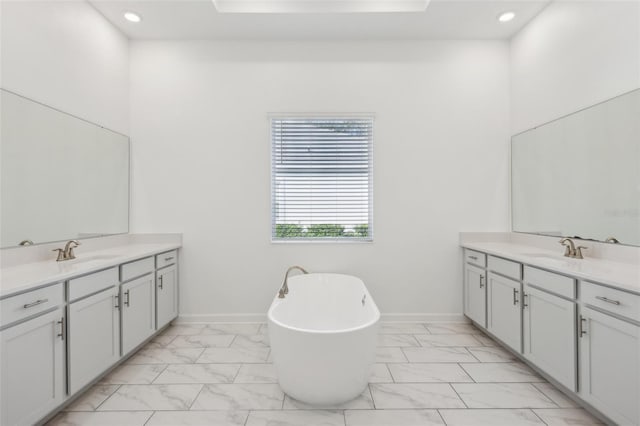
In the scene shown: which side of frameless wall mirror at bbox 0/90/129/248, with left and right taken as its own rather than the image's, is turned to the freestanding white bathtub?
front

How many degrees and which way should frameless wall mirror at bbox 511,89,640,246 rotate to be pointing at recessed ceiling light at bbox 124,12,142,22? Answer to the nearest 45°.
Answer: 0° — it already faces it

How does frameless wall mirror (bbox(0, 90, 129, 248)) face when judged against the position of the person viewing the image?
facing the viewer and to the right of the viewer

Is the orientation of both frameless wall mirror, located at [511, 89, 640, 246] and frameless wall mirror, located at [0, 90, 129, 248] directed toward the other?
yes

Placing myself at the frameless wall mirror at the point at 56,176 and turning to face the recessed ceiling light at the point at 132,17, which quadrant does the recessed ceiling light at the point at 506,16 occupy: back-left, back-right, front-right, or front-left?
front-right

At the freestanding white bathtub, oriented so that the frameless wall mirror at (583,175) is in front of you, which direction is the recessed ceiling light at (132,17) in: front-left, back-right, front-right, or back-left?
back-left

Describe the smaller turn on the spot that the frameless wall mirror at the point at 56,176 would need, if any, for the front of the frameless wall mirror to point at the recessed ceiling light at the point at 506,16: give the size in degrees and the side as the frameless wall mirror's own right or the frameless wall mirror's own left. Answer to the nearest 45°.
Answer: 0° — it already faces it

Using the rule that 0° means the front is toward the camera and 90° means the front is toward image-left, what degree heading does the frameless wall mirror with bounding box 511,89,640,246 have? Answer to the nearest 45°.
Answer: approximately 45°

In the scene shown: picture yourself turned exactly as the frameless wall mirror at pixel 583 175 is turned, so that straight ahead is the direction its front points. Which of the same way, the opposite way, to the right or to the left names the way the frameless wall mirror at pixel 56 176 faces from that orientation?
the opposite way

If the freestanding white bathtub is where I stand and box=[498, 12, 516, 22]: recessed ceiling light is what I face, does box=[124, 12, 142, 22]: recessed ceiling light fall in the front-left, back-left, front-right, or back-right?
back-left

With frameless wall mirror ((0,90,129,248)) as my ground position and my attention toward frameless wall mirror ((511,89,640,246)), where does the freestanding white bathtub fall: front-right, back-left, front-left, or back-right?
front-right

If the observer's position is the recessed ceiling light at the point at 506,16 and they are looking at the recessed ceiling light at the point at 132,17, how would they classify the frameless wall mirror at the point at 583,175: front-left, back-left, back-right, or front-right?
back-left

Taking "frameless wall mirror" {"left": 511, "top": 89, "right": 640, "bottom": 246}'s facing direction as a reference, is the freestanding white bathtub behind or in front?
in front

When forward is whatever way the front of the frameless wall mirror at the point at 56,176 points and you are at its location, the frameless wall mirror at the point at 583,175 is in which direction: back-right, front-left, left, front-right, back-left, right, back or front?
front
